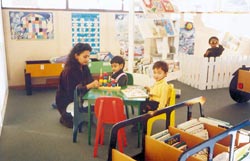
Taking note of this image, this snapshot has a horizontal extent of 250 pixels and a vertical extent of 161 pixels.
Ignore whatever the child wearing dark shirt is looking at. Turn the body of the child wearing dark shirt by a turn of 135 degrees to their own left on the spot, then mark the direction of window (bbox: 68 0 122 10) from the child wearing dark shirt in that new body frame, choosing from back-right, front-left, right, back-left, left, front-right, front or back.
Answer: left

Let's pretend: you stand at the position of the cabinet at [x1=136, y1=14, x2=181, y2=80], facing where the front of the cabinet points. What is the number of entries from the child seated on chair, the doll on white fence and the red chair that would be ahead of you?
2

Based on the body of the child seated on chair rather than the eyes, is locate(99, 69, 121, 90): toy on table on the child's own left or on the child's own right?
on the child's own right

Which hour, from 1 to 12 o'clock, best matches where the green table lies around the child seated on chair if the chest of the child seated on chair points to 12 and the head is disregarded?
The green table is roughly at 1 o'clock from the child seated on chair.

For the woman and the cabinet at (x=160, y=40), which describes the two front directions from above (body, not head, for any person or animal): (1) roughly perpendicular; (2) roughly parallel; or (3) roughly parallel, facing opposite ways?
roughly perpendicular

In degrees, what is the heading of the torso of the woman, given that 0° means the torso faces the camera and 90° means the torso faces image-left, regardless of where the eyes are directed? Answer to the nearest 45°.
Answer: approximately 270°

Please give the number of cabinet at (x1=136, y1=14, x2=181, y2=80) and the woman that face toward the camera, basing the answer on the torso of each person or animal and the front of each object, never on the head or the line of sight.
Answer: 1

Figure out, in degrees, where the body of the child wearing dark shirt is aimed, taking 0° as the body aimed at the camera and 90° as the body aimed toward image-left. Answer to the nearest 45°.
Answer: approximately 45°

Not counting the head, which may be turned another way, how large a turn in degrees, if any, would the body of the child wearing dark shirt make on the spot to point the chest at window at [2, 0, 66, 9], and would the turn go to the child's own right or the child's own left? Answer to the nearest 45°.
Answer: approximately 90° to the child's own right
